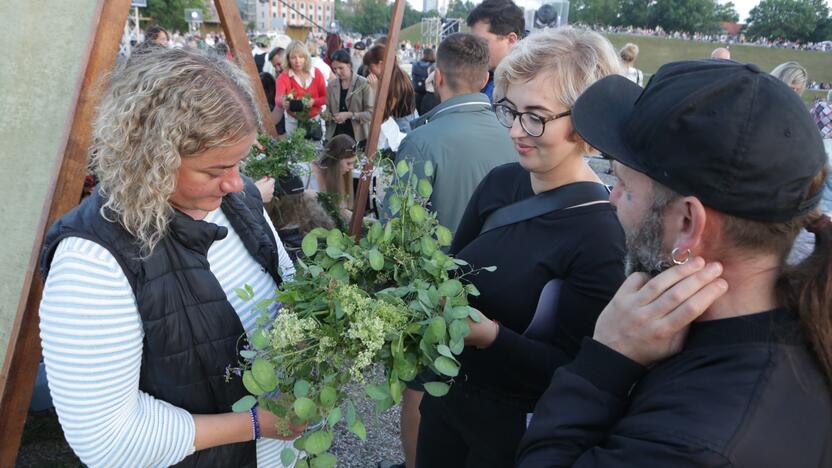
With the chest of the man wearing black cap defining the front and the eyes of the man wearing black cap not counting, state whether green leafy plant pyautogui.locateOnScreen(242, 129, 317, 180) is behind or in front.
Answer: in front

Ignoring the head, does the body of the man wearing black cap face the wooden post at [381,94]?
yes

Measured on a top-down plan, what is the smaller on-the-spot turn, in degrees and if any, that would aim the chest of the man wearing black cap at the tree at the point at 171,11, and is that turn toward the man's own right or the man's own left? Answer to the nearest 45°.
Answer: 0° — they already face it

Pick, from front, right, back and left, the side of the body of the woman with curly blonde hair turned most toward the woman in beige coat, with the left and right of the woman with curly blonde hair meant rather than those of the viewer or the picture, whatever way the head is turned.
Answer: left

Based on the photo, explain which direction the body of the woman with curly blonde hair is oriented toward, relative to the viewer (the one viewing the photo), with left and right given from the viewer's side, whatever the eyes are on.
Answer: facing the viewer and to the right of the viewer

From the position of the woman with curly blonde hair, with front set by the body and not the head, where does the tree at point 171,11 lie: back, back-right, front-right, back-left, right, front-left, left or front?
back-left

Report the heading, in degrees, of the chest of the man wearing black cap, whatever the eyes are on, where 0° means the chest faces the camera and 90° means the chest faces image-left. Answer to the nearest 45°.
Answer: approximately 135°

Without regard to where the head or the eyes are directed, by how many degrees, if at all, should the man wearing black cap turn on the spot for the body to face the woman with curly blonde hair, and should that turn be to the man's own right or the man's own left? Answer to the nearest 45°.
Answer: approximately 45° to the man's own left

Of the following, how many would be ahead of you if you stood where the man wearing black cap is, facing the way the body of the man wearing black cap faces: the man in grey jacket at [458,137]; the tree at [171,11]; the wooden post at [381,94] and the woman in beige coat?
4

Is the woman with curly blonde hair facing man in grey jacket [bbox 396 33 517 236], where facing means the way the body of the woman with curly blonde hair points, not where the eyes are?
no

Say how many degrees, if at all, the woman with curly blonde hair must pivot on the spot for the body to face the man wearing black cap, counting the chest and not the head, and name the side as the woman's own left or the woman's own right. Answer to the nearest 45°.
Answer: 0° — they already face them

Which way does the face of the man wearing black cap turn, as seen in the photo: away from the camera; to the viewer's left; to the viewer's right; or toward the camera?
to the viewer's left

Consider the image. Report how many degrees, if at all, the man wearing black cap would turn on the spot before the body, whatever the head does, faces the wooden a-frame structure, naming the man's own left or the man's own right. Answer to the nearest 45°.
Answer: approximately 45° to the man's own left

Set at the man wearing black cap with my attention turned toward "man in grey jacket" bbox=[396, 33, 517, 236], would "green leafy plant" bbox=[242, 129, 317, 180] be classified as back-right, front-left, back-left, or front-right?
front-left

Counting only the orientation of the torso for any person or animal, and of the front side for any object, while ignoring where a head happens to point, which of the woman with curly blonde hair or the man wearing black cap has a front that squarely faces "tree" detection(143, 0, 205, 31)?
the man wearing black cap
